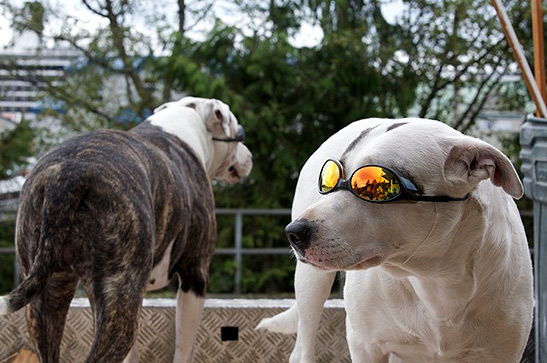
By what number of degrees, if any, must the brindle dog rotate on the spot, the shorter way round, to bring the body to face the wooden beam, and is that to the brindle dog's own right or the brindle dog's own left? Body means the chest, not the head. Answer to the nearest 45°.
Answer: approximately 45° to the brindle dog's own right

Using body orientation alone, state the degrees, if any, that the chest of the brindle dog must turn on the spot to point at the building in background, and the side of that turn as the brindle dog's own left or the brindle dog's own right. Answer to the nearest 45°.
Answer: approximately 45° to the brindle dog's own left

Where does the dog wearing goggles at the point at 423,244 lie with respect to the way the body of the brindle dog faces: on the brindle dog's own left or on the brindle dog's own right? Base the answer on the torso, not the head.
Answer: on the brindle dog's own right

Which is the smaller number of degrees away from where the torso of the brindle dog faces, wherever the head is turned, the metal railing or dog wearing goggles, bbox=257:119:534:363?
the metal railing

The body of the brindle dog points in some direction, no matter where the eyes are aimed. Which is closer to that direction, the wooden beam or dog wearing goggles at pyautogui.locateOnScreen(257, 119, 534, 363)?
the wooden beam

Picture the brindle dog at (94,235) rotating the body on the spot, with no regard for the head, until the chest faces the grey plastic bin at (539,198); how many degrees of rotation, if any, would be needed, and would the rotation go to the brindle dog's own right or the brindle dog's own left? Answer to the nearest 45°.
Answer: approximately 45° to the brindle dog's own right

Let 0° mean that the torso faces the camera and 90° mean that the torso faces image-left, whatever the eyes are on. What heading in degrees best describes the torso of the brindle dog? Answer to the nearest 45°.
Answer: approximately 225°
